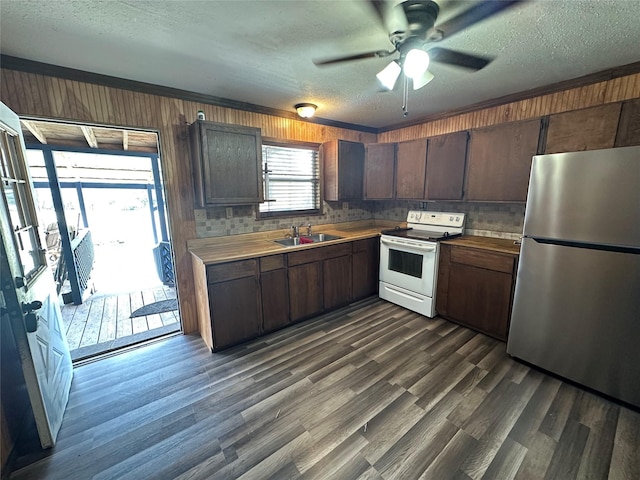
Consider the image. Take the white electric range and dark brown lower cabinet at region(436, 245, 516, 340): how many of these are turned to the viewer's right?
0

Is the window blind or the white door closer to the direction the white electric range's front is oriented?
the white door

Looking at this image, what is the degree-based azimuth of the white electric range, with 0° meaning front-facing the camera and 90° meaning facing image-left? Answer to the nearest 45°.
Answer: approximately 45°

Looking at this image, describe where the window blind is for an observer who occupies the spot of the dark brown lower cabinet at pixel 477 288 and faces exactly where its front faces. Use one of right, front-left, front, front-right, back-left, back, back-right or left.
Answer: front-right

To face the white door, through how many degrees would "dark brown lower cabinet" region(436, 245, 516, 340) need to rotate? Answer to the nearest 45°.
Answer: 0° — it already faces it

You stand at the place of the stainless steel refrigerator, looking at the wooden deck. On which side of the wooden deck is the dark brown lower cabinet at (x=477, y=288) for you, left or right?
right

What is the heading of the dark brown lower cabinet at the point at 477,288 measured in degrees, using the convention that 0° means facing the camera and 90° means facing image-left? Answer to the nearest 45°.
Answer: approximately 45°

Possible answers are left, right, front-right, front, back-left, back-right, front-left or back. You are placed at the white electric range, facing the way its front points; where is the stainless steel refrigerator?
left

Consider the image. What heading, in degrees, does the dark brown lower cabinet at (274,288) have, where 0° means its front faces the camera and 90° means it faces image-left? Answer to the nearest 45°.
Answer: approximately 315°

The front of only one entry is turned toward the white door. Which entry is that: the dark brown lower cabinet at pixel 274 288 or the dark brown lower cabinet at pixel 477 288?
the dark brown lower cabinet at pixel 477 288
